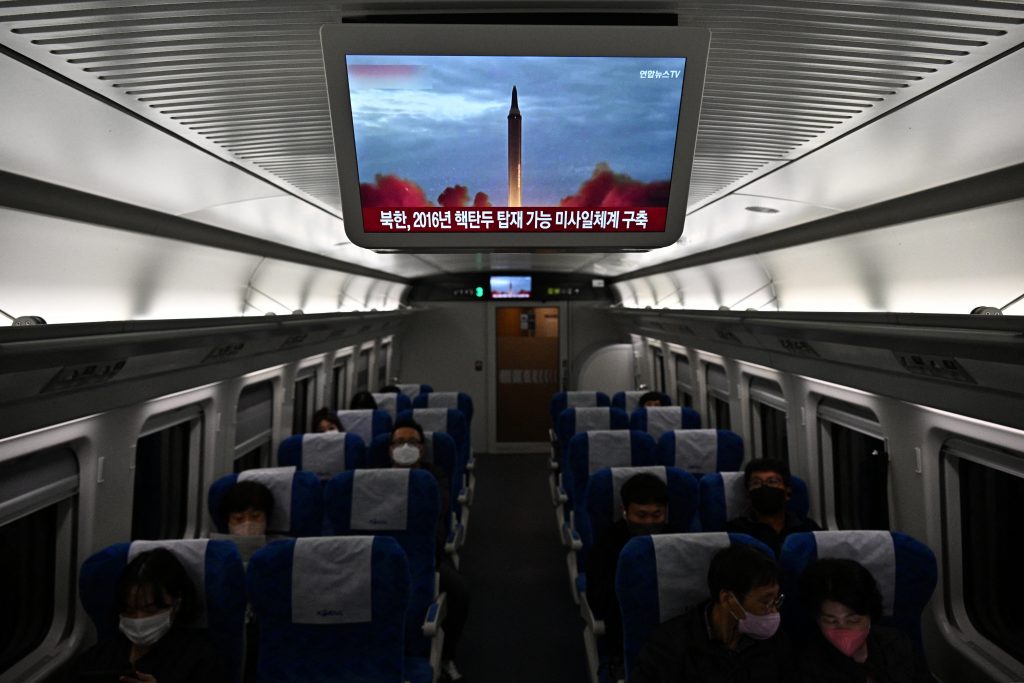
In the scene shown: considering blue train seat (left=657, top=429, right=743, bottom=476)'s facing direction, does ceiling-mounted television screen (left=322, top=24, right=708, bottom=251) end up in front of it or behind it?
in front

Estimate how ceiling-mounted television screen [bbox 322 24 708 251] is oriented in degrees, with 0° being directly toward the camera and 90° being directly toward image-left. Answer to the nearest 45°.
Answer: approximately 0°

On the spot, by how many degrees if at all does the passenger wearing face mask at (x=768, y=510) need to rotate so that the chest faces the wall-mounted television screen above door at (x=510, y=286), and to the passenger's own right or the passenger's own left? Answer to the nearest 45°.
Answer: approximately 135° to the passenger's own right

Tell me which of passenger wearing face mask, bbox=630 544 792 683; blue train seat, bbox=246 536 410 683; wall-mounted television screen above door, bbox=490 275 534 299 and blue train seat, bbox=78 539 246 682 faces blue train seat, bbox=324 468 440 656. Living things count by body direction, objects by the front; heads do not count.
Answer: the wall-mounted television screen above door

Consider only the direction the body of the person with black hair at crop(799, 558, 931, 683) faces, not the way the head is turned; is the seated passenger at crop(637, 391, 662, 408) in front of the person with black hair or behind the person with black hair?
behind

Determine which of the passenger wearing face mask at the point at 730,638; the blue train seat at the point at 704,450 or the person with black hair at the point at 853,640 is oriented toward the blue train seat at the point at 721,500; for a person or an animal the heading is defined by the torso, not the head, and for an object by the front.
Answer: the blue train seat at the point at 704,450

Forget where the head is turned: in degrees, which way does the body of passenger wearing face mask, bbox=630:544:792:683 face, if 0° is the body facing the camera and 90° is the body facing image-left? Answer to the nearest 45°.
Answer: approximately 315°

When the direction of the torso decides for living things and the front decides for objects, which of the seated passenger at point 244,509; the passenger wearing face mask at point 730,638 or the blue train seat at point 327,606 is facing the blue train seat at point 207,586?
the seated passenger

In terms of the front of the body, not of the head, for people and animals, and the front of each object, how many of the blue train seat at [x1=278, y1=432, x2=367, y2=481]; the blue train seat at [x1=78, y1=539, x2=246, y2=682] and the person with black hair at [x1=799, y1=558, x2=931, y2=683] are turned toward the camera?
3

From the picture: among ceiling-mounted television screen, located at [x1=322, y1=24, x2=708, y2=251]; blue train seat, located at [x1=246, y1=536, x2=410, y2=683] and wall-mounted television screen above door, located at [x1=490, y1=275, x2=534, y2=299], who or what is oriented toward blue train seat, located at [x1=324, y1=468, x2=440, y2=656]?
wall-mounted television screen above door, located at [x1=490, y1=275, x2=534, y2=299]

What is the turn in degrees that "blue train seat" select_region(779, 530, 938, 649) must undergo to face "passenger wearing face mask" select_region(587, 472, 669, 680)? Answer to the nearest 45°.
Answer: approximately 90° to its right

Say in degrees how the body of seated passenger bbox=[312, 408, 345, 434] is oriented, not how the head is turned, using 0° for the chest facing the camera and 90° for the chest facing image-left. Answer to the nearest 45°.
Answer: approximately 0°

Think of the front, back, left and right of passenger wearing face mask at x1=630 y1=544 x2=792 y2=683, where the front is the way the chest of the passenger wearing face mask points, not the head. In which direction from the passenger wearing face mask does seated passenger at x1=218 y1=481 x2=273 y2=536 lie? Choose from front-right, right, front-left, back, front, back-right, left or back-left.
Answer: back-right
